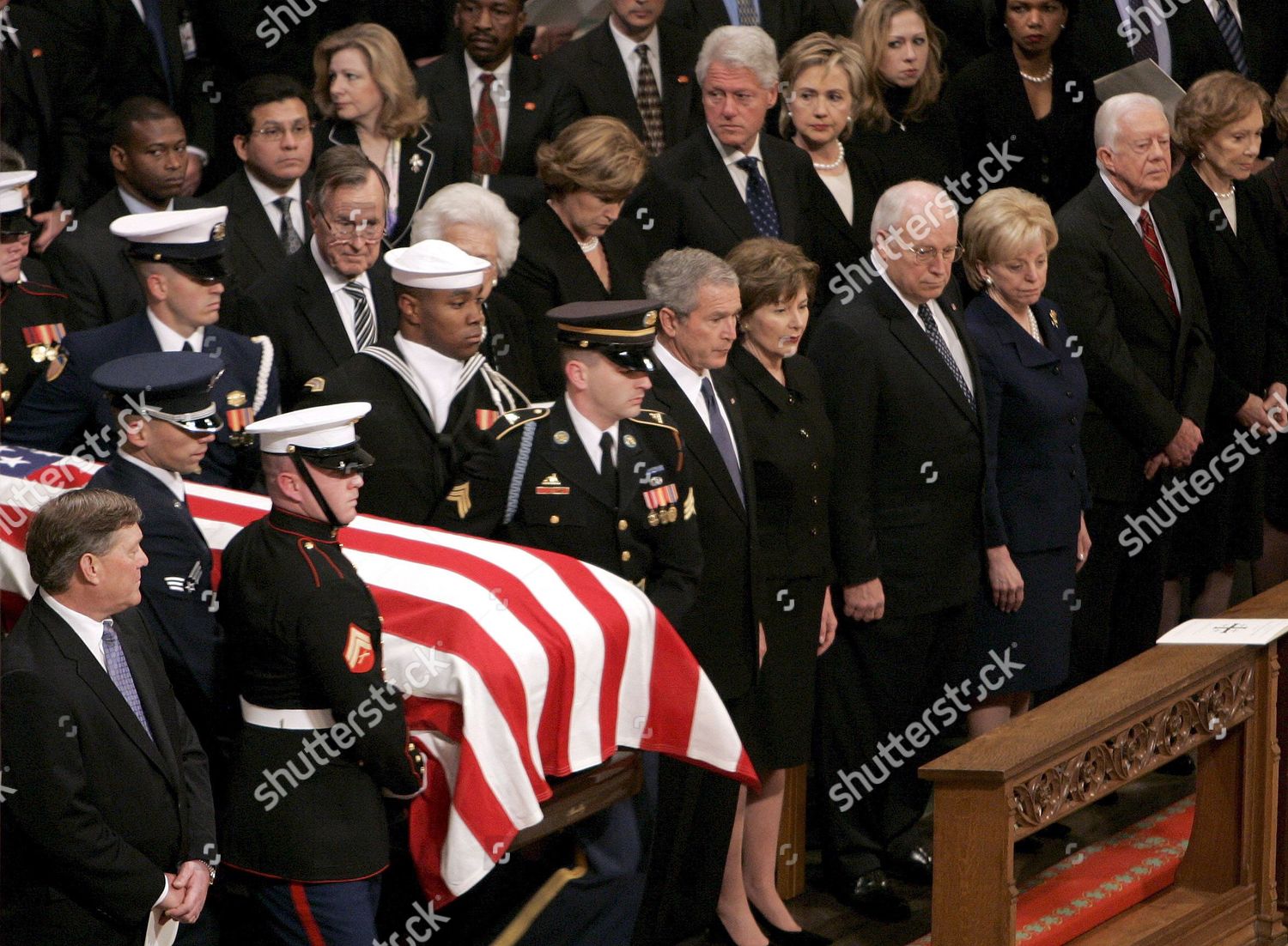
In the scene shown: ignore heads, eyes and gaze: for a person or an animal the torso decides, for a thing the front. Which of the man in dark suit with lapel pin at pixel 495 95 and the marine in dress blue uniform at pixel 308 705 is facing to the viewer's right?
the marine in dress blue uniform

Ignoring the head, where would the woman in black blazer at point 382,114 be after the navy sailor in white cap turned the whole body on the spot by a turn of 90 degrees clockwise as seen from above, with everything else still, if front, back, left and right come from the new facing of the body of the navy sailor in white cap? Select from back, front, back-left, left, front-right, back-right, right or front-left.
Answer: back-right

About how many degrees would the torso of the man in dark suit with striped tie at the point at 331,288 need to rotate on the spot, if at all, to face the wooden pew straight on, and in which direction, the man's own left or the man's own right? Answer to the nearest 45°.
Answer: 0° — they already face it

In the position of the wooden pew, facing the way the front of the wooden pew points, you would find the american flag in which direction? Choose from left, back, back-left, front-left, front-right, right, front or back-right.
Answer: right

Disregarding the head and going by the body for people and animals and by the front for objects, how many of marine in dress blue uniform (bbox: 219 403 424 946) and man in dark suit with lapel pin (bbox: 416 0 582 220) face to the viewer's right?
1

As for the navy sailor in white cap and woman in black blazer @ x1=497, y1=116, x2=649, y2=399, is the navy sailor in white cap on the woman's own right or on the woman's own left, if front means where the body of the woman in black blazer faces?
on the woman's own right

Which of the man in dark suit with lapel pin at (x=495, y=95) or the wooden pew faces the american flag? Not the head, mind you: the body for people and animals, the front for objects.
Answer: the man in dark suit with lapel pin

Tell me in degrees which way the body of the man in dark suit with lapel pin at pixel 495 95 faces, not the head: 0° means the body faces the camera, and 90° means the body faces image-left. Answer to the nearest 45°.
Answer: approximately 0°

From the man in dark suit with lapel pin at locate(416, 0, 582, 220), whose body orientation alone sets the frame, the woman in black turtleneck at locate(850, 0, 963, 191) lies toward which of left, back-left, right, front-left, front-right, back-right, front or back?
left

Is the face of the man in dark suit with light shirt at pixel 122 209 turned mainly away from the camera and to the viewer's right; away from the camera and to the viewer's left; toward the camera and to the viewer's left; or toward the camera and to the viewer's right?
toward the camera and to the viewer's right

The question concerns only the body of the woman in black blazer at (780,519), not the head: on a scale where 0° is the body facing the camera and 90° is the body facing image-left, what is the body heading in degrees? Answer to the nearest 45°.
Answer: approximately 315°

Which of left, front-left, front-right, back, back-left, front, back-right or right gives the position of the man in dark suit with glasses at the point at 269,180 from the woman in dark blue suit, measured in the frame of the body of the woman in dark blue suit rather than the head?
back-right

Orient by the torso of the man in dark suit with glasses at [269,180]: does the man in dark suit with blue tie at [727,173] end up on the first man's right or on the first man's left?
on the first man's left

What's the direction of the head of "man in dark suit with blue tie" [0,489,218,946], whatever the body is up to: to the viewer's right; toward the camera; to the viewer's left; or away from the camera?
to the viewer's right
